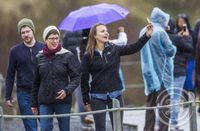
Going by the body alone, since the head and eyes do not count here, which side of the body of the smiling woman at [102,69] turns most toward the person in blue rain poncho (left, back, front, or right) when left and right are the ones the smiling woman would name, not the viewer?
left

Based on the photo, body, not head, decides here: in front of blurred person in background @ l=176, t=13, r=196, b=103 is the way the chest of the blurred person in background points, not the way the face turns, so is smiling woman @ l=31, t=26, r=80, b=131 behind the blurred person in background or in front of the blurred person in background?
in front

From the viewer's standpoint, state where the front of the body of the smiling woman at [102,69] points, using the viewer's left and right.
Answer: facing the viewer and to the right of the viewer
